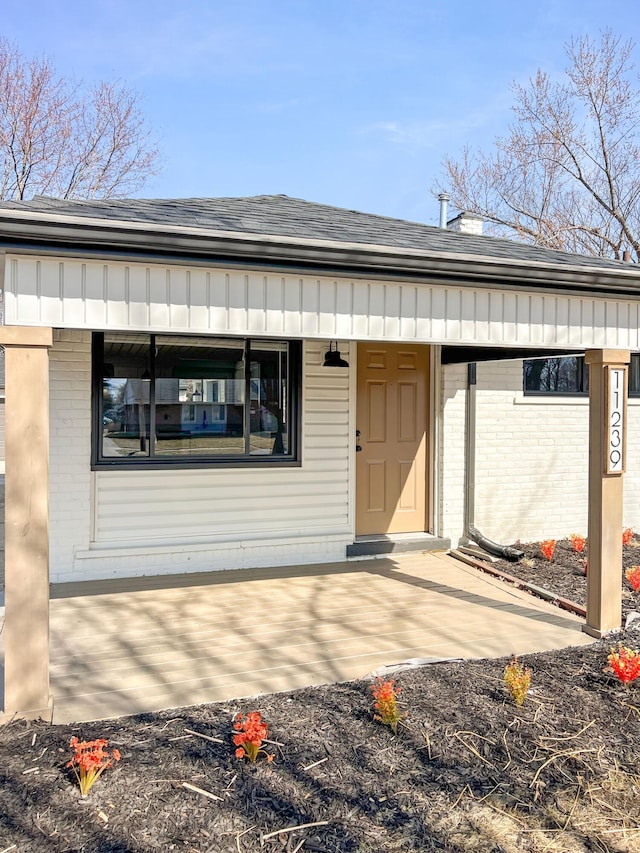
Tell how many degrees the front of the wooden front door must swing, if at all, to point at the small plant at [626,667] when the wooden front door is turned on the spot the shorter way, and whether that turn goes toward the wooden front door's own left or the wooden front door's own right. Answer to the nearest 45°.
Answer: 0° — it already faces it

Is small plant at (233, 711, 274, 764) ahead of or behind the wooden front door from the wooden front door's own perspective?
ahead

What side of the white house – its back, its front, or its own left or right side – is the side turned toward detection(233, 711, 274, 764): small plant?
front

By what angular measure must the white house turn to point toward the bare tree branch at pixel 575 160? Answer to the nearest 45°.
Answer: approximately 135° to its left

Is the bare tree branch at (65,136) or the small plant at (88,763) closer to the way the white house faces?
the small plant

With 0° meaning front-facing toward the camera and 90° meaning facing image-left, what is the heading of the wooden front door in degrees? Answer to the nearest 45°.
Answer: approximately 0°

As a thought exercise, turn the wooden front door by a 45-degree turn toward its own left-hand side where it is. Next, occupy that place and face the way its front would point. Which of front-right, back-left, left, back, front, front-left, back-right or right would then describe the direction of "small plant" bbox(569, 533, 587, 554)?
front-left

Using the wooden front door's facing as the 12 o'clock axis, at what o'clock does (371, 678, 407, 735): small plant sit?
The small plant is roughly at 12 o'clock from the wooden front door.

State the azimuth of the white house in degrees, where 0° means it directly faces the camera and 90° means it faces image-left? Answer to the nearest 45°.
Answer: approximately 0°

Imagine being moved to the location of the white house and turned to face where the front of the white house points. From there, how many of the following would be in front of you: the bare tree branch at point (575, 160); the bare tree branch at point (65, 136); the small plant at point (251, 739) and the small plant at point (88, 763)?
2

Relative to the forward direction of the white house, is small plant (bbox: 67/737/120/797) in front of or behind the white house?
in front
